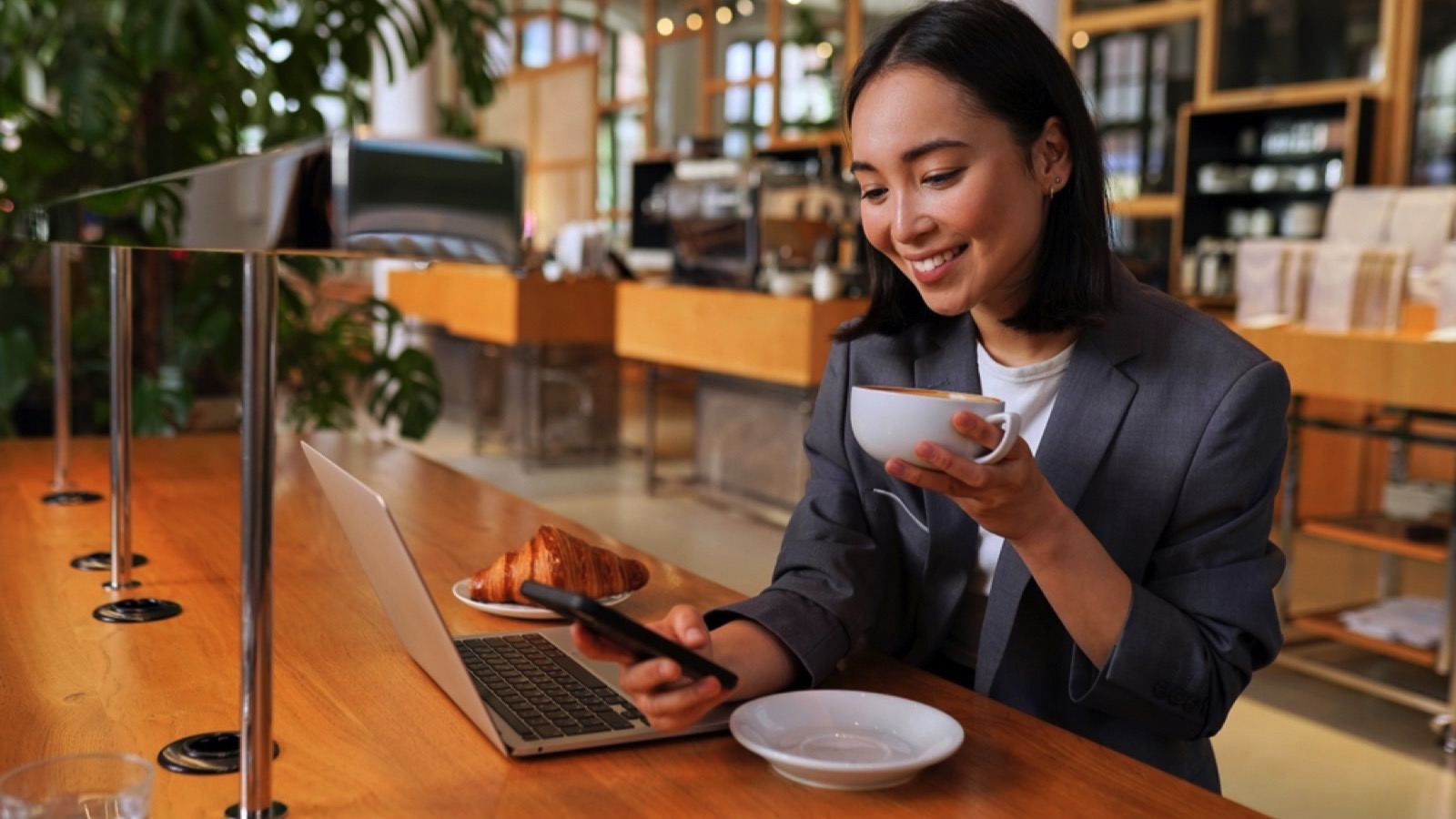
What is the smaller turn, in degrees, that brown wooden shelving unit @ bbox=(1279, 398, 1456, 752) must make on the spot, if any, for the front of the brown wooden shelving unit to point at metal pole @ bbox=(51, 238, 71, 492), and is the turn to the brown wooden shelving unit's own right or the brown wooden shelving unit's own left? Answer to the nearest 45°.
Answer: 0° — it already faces it

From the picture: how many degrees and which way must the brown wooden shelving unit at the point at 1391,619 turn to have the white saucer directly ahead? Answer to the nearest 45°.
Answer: approximately 45° to its left

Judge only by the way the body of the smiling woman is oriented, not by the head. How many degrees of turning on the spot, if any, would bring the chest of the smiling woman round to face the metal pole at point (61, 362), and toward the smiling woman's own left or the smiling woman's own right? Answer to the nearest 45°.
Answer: approximately 45° to the smiling woman's own right

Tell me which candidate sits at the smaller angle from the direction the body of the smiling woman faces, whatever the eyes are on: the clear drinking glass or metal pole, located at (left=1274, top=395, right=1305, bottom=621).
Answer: the clear drinking glass

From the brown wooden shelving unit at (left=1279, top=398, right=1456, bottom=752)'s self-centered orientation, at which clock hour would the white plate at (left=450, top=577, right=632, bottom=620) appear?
The white plate is roughly at 11 o'clock from the brown wooden shelving unit.

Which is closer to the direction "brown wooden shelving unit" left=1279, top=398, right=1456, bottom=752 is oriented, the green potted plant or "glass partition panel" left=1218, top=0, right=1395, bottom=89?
the green potted plant

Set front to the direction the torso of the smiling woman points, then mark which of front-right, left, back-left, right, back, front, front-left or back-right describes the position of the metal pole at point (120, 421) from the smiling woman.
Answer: front-right

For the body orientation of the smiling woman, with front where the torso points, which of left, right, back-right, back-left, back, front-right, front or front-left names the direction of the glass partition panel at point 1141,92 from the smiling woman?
back-right

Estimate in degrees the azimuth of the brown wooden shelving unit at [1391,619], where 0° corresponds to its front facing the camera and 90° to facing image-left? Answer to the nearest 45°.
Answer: approximately 45°

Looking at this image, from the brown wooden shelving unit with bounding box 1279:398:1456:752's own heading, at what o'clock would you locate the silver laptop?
The silver laptop is roughly at 11 o'clock from the brown wooden shelving unit.
